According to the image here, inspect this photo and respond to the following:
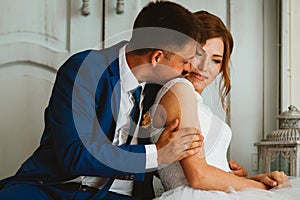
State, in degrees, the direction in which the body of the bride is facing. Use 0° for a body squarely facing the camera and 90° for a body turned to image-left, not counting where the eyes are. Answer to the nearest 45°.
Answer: approximately 270°

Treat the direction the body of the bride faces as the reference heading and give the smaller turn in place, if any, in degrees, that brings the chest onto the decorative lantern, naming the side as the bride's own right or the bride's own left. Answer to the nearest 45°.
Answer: approximately 45° to the bride's own left

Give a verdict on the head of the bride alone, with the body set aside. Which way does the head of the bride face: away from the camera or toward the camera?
toward the camera

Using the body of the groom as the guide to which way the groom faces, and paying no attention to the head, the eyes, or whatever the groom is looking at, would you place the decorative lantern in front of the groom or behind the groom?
in front

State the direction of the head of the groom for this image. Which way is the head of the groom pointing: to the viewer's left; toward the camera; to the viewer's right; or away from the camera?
to the viewer's right

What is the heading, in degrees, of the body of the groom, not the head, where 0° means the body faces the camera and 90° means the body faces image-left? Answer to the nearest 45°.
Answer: approximately 270°
